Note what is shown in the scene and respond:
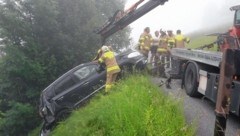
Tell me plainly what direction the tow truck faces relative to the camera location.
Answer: facing the viewer and to the right of the viewer

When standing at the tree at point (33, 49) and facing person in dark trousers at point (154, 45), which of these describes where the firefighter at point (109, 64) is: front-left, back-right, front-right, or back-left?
front-right

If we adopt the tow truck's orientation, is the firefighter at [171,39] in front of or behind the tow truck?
behind

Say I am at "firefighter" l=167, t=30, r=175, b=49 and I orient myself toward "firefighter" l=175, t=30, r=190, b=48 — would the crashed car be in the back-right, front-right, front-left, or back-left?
back-right

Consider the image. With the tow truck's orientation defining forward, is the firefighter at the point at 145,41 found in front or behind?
behind

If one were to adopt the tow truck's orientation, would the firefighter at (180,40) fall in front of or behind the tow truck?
behind
